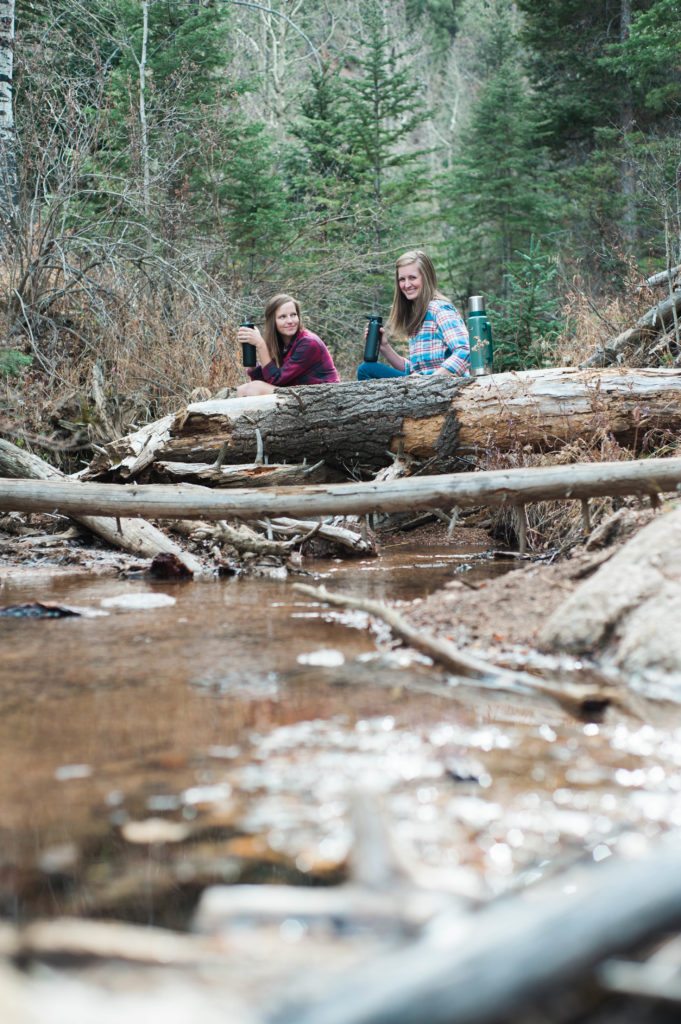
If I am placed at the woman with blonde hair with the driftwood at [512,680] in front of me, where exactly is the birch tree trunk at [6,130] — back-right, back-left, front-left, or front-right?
back-right

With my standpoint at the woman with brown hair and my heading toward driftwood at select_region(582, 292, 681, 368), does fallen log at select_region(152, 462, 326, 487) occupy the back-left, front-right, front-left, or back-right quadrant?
back-right

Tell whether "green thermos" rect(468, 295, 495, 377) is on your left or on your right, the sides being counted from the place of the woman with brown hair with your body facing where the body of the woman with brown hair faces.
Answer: on your left
